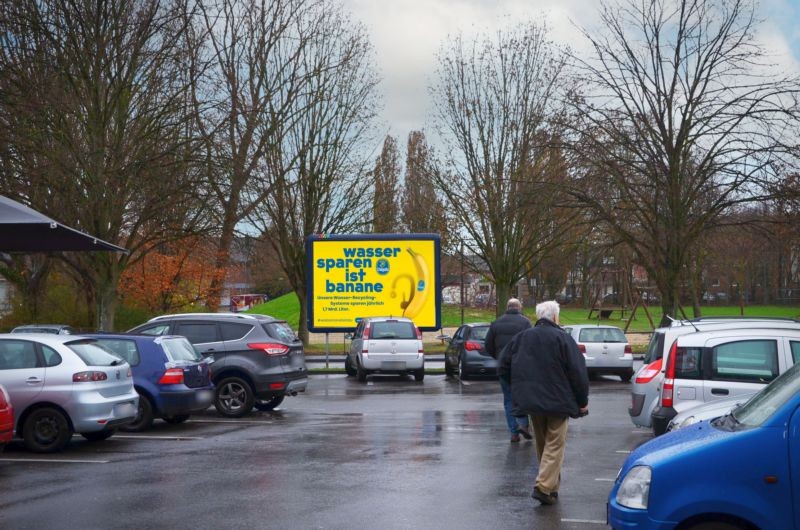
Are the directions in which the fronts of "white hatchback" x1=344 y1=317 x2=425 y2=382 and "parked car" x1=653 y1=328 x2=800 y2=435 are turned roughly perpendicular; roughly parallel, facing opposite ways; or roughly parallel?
roughly perpendicular

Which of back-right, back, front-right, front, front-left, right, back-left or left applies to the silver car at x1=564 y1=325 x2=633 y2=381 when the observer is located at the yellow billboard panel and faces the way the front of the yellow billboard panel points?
front-left

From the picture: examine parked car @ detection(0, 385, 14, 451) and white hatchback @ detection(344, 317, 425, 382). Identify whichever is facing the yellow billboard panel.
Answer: the white hatchback

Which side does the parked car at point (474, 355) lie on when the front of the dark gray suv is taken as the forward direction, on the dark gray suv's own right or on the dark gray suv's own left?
on the dark gray suv's own right

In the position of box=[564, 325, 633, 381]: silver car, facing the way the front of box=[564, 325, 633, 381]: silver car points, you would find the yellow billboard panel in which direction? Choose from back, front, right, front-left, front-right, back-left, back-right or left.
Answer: front-left

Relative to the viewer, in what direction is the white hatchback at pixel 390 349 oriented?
away from the camera

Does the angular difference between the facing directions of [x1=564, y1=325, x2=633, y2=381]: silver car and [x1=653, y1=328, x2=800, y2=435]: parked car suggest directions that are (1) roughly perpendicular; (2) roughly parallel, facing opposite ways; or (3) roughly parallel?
roughly perpendicular

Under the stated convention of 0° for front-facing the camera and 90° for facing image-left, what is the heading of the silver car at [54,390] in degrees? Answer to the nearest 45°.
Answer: approximately 135°

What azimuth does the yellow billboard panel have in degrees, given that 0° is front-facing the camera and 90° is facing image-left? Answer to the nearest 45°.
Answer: approximately 0°

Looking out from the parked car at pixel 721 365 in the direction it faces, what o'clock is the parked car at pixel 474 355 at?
the parked car at pixel 474 355 is roughly at 8 o'clock from the parked car at pixel 721 365.

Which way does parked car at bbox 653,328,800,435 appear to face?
to the viewer's right

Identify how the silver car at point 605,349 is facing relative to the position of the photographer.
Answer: facing away from the viewer

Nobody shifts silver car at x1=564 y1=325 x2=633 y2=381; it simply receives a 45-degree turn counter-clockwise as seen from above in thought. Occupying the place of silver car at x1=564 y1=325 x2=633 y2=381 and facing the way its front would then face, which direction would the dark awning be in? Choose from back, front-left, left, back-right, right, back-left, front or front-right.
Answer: left

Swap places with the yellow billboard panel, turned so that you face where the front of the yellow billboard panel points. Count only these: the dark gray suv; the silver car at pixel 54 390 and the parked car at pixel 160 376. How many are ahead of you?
3

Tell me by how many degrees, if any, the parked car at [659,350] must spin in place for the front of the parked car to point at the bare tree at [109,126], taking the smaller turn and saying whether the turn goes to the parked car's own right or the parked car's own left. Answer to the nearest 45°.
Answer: approximately 90° to the parked car's own left

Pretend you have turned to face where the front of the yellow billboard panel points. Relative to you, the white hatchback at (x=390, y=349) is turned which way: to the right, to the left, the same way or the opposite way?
the opposite way

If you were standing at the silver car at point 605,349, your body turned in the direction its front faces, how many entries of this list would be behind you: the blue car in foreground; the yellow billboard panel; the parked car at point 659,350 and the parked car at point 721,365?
3

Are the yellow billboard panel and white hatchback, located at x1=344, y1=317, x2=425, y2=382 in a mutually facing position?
yes
